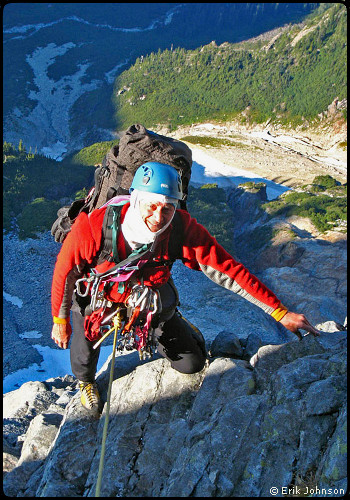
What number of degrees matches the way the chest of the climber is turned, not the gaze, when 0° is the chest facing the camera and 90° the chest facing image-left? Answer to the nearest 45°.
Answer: approximately 0°

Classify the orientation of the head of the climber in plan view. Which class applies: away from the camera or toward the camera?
toward the camera

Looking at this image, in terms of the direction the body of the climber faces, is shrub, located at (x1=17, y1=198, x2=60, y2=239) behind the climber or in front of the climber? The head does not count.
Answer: behind
